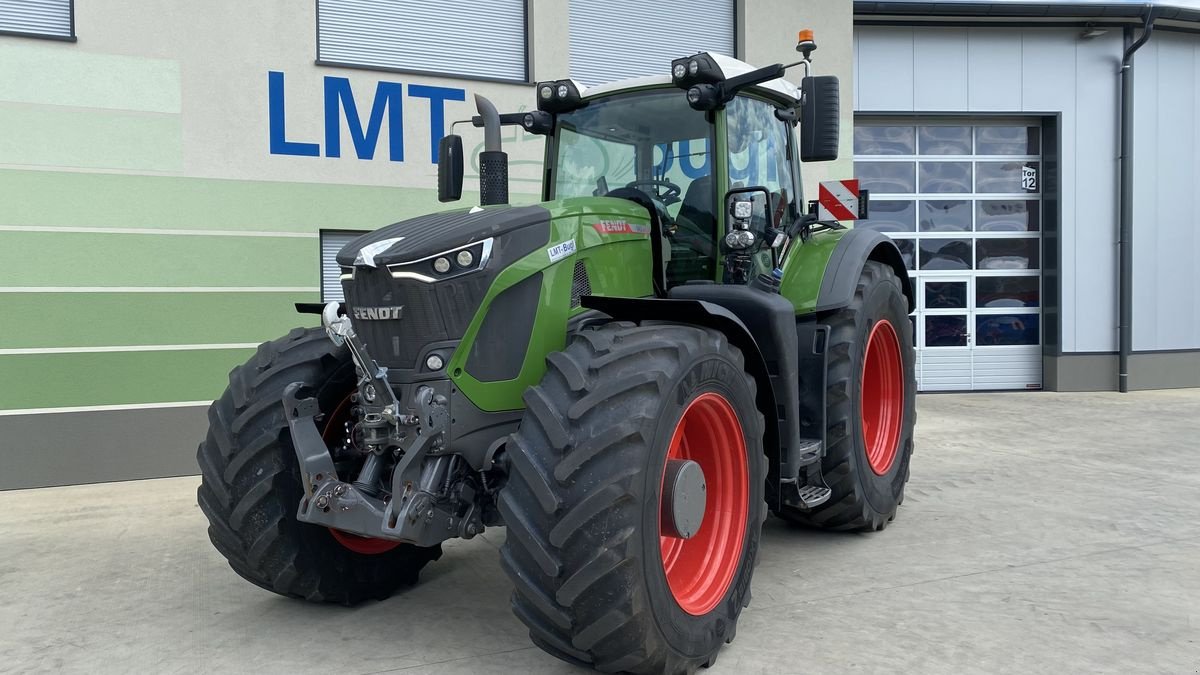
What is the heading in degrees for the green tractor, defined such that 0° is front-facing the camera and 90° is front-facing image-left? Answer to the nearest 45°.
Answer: approximately 45°

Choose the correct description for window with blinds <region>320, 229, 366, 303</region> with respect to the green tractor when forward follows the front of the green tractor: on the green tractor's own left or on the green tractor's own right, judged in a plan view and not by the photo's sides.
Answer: on the green tractor's own right

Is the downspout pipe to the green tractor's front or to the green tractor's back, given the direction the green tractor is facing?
to the back

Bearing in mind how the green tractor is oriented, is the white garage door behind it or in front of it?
behind
